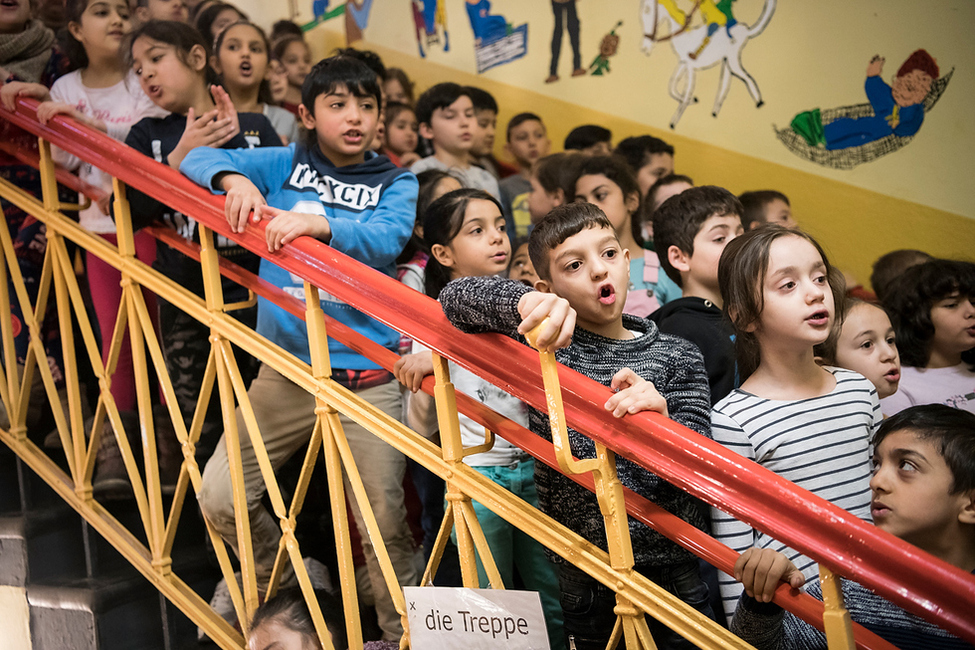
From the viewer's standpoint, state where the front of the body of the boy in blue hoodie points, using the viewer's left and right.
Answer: facing the viewer

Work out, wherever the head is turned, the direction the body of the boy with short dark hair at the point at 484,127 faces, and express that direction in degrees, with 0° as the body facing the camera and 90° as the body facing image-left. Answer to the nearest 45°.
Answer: approximately 315°

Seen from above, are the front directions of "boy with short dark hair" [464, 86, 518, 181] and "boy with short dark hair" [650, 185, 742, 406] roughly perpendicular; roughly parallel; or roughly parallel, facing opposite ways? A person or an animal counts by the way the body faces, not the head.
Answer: roughly parallel

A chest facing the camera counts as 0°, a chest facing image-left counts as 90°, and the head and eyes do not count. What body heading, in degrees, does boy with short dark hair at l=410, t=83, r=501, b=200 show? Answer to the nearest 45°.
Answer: approximately 315°

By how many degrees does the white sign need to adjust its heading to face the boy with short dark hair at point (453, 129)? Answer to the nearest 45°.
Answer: approximately 180°

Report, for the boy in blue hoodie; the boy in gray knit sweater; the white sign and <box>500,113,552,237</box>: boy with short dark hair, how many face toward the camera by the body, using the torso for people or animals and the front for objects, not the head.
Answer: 4

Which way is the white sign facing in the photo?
toward the camera

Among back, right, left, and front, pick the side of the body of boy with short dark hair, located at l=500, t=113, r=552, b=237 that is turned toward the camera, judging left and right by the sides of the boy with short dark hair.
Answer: front

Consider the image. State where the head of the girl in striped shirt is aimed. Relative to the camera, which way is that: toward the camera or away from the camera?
toward the camera

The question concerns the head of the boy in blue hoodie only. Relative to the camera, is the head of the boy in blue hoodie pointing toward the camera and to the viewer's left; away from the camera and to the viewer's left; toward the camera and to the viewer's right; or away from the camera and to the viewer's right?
toward the camera and to the viewer's right

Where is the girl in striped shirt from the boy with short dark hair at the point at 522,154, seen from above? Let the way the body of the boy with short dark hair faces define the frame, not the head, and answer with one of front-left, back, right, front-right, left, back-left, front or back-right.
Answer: front
